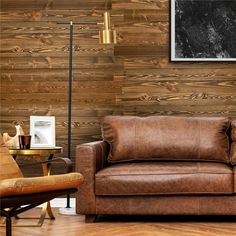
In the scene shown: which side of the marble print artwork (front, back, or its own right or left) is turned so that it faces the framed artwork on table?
right

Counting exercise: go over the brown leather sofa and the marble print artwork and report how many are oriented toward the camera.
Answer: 2

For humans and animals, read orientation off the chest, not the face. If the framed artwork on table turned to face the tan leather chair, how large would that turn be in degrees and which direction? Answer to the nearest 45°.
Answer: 0° — it already faces it

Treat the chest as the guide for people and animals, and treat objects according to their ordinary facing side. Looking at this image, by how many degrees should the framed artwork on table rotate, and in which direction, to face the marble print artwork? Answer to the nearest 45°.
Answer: approximately 90° to its left

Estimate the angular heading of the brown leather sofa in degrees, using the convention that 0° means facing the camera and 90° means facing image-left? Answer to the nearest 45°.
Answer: approximately 0°

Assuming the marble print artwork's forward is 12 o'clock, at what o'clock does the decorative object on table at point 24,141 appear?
The decorative object on table is roughly at 2 o'clock from the marble print artwork.

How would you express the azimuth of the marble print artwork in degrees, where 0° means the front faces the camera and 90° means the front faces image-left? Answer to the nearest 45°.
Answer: approximately 0°

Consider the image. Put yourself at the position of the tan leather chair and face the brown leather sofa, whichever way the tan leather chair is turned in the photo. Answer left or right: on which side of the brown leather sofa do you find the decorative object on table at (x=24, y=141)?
left

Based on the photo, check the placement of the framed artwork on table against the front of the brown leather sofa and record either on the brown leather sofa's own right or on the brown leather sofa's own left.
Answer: on the brown leather sofa's own right
